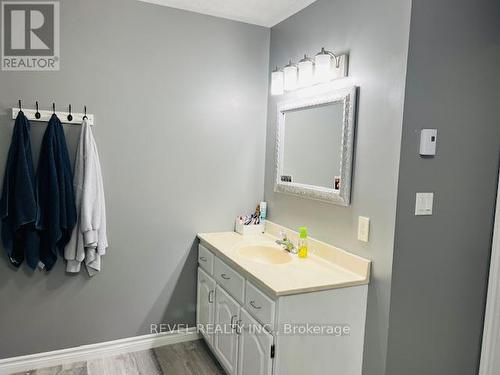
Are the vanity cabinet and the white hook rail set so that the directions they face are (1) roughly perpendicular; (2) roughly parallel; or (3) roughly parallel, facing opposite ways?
roughly perpendicular

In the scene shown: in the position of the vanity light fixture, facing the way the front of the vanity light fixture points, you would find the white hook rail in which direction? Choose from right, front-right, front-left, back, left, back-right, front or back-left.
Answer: front-right

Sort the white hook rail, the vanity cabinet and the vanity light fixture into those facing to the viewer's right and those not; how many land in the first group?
0

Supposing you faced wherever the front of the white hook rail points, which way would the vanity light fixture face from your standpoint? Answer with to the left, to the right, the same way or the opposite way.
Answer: to the right

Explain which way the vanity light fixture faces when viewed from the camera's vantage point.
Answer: facing the viewer and to the left of the viewer

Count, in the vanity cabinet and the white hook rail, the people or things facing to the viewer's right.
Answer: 0

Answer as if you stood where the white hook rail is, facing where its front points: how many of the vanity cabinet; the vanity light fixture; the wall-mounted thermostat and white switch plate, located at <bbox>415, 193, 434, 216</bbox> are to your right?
0

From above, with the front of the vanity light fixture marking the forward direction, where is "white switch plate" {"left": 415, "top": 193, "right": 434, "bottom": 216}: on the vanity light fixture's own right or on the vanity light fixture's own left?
on the vanity light fixture's own left

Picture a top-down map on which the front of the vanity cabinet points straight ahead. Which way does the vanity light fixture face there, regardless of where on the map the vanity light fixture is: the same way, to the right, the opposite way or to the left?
the same way

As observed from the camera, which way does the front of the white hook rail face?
facing the viewer

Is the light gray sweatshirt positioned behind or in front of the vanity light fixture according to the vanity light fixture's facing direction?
in front

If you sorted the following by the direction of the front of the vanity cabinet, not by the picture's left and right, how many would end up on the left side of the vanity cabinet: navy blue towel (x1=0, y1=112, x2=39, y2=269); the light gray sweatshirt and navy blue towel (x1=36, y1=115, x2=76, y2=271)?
0

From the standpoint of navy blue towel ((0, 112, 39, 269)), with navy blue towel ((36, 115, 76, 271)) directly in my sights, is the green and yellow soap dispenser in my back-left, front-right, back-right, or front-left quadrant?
front-right
